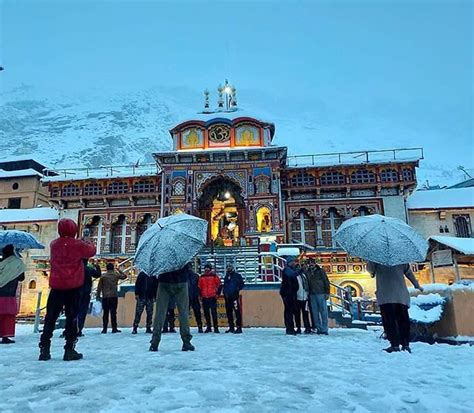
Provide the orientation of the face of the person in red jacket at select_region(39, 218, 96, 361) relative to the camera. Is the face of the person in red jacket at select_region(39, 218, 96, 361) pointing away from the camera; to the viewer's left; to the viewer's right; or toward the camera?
away from the camera

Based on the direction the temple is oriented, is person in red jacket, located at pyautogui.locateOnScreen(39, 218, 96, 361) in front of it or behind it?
in front

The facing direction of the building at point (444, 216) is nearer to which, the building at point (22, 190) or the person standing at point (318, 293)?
the person standing

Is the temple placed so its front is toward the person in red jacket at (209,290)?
yes

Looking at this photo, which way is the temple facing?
toward the camera

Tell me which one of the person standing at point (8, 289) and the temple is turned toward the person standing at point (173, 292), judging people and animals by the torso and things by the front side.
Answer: the temple

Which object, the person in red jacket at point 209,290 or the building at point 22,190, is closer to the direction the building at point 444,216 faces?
the person in red jacket

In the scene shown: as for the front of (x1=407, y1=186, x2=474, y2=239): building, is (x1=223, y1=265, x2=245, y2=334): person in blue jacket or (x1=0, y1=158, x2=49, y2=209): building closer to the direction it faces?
the person in blue jacket

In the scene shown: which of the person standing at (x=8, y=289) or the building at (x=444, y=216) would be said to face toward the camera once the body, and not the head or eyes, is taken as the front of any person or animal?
the building

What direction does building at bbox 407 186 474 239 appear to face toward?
toward the camera

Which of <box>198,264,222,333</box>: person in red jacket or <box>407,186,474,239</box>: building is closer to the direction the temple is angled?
the person in red jacket
